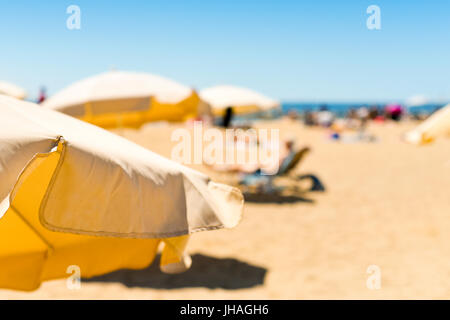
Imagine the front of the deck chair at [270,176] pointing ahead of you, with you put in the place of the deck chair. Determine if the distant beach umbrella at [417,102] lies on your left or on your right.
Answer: on your right

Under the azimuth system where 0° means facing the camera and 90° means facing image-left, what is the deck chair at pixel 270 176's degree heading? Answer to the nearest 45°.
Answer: approximately 90°

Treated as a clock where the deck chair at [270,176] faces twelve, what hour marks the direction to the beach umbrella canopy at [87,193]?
The beach umbrella canopy is roughly at 9 o'clock from the deck chair.

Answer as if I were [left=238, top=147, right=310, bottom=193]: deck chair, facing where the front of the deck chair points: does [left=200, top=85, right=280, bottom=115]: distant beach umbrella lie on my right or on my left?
on my right
